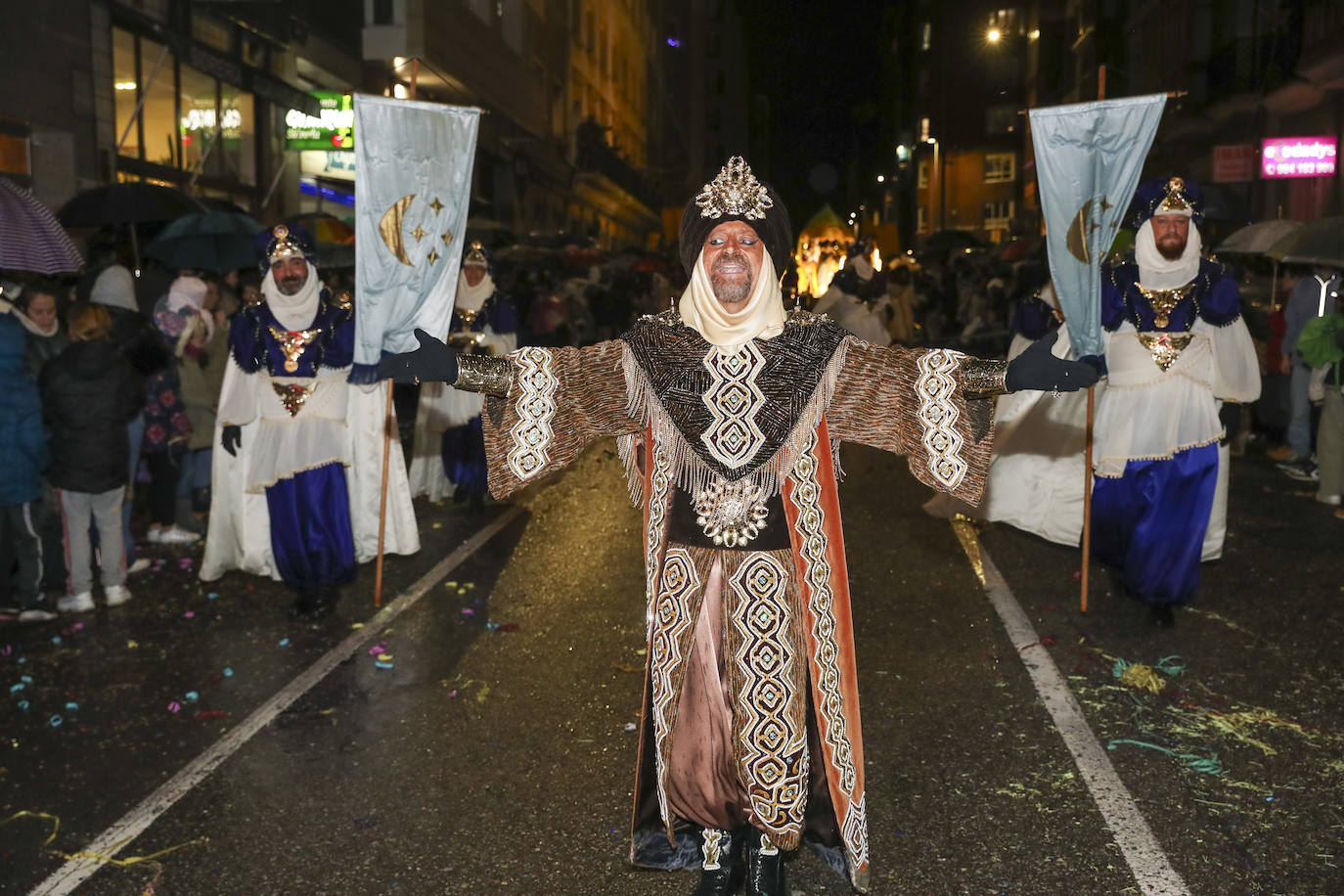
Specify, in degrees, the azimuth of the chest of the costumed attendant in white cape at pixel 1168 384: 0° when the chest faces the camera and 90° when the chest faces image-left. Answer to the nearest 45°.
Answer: approximately 0°

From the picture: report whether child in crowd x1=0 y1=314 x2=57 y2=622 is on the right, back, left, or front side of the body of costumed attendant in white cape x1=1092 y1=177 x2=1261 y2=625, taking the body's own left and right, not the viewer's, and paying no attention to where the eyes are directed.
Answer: right

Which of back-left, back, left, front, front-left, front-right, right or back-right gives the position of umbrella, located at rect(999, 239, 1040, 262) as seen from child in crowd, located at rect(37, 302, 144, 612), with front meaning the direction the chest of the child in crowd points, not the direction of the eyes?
front-right

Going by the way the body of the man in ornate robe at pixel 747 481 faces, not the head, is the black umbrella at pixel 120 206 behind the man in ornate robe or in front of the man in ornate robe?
behind

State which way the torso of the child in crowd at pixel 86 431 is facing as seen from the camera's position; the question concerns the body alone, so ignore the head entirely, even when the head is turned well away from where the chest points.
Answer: away from the camera

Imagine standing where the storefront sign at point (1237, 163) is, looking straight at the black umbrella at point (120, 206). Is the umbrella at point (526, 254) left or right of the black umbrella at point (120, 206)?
right

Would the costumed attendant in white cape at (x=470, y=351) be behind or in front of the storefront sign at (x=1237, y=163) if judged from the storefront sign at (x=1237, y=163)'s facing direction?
in front

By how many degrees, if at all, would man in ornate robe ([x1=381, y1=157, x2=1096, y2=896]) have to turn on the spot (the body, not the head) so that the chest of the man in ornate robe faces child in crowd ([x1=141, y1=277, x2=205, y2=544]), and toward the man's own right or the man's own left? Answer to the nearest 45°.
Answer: approximately 135° to the man's own right

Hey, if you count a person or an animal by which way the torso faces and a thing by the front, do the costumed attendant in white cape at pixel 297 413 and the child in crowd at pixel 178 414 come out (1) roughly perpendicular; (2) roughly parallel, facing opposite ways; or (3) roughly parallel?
roughly perpendicular

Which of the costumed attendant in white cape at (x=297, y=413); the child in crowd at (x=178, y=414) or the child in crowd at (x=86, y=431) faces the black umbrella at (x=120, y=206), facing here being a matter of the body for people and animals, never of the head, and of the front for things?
the child in crowd at (x=86, y=431)

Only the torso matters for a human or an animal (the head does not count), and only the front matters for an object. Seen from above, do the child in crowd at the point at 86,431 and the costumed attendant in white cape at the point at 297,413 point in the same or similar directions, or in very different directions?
very different directions

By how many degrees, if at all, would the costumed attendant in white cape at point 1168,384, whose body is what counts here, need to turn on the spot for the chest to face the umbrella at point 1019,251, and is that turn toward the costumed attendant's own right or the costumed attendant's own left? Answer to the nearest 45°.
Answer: approximately 180°
